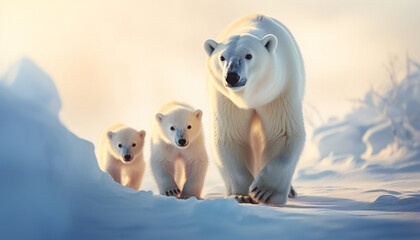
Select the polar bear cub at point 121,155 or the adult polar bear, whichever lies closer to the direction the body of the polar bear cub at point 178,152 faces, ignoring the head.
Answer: the adult polar bear

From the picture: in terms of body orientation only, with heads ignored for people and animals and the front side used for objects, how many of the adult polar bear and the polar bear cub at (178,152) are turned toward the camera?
2

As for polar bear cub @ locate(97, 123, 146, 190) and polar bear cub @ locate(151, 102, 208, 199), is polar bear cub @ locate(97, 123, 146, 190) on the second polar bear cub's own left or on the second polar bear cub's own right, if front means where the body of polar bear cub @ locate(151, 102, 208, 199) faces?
on the second polar bear cub's own right

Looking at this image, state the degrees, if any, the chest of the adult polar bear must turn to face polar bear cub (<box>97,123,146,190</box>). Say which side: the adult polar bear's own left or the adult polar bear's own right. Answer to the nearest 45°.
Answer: approximately 135° to the adult polar bear's own right

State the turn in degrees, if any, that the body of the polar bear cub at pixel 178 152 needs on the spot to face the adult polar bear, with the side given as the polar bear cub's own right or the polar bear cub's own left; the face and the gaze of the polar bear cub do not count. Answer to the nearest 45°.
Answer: approximately 45° to the polar bear cub's own left
